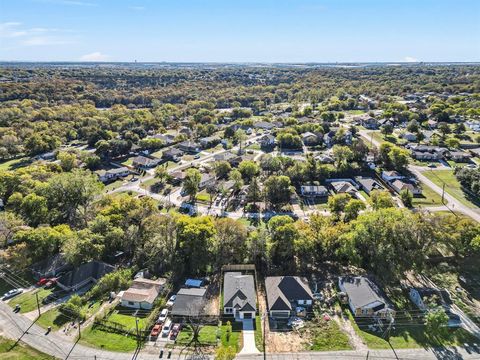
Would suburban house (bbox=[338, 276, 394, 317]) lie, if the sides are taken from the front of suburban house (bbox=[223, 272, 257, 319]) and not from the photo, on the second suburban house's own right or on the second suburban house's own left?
on the second suburban house's own left

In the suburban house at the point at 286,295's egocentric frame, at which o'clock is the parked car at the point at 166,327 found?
The parked car is roughly at 2 o'clock from the suburban house.

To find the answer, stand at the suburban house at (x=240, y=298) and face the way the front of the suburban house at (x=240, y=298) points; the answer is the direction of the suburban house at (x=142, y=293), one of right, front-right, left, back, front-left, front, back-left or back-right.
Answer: right

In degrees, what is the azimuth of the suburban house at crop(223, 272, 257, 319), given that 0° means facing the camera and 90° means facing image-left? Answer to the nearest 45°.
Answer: approximately 0°

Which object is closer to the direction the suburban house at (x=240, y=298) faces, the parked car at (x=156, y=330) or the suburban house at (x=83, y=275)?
the parked car

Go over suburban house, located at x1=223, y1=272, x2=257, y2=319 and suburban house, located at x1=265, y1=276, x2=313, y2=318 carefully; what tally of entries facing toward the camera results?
2

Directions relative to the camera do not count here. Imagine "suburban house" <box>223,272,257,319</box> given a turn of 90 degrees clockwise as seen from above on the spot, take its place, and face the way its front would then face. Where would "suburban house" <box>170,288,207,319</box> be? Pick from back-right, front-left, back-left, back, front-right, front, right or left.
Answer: front

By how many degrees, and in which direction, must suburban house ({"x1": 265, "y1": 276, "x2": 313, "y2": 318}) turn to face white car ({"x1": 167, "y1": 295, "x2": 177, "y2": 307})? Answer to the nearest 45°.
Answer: approximately 90° to its right

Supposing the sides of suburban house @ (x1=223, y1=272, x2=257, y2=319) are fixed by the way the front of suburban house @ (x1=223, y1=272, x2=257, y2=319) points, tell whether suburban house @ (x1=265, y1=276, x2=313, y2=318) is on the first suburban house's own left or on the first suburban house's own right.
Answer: on the first suburban house's own left

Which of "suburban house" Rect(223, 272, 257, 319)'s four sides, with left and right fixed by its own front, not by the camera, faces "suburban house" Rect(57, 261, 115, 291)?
right

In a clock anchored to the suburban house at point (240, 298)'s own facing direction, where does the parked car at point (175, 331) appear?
The parked car is roughly at 2 o'clock from the suburban house.

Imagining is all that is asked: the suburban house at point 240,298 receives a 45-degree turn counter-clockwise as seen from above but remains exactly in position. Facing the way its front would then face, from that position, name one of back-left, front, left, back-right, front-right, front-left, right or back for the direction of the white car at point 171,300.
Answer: back-right

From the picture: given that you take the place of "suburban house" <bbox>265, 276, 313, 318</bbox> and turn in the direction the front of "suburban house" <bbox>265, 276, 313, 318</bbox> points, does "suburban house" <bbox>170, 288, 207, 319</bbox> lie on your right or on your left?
on your right

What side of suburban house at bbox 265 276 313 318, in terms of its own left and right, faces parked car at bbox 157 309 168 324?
right

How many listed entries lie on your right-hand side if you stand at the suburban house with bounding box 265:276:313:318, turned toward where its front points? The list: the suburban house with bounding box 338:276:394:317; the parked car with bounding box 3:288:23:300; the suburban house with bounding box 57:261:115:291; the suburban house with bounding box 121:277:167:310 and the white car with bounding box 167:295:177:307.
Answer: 4

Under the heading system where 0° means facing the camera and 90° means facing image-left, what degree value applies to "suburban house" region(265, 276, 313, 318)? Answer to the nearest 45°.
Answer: approximately 0°
